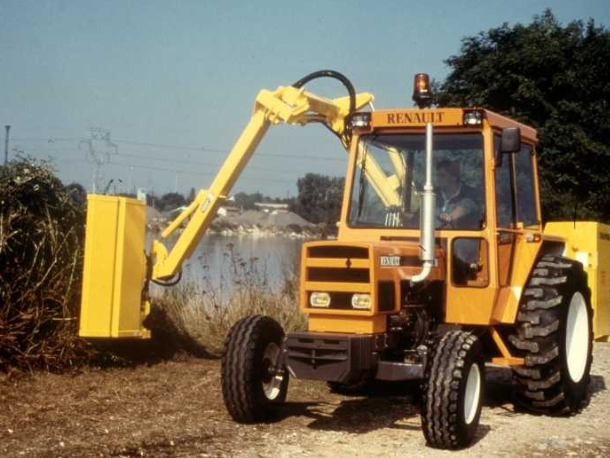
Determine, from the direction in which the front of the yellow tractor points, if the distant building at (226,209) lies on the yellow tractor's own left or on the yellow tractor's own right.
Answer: on the yellow tractor's own right

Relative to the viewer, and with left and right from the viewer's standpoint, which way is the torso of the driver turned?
facing the viewer and to the left of the viewer

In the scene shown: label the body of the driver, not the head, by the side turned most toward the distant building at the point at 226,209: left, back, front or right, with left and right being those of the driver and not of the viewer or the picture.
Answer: right
